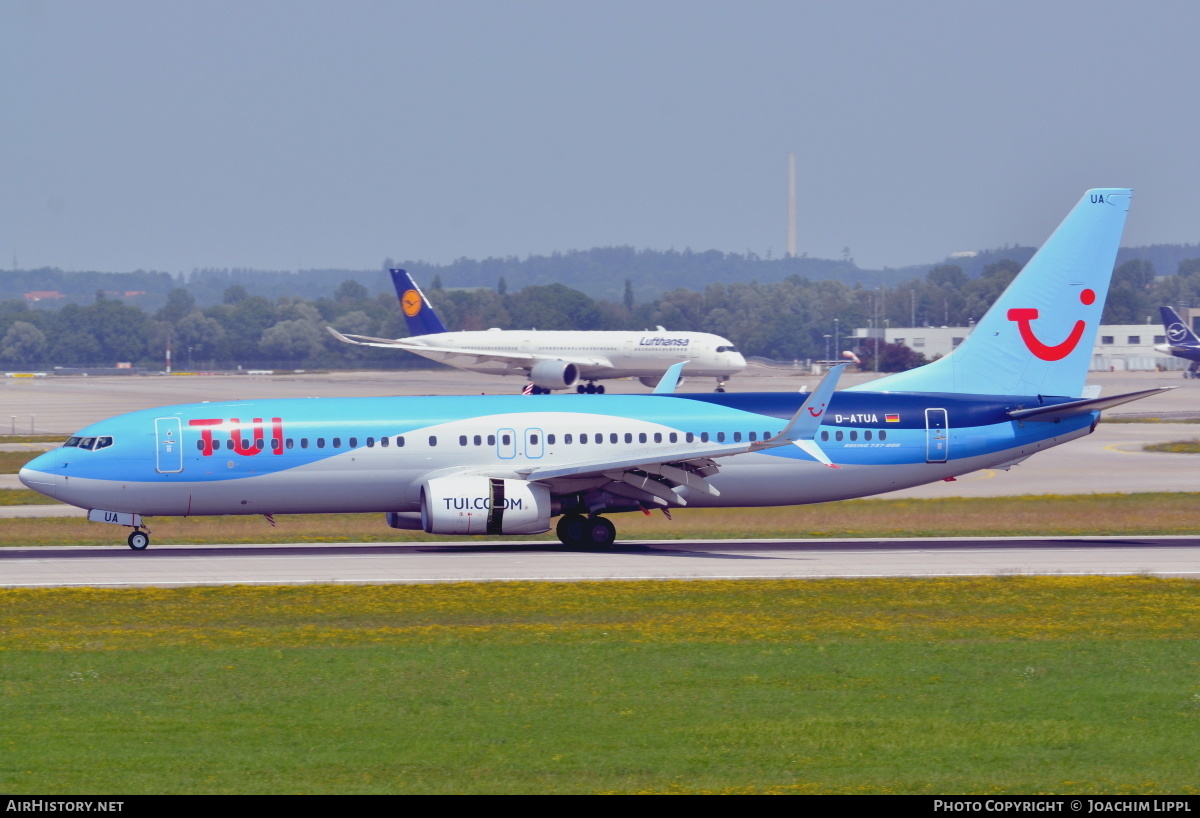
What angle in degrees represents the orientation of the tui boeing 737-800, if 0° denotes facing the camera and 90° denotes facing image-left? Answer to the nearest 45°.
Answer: approximately 90°
